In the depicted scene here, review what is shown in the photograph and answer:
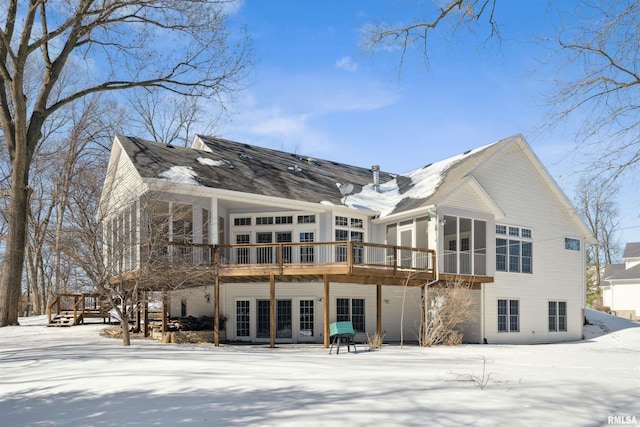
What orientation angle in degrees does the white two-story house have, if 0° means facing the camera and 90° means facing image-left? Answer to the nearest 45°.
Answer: approximately 180°
